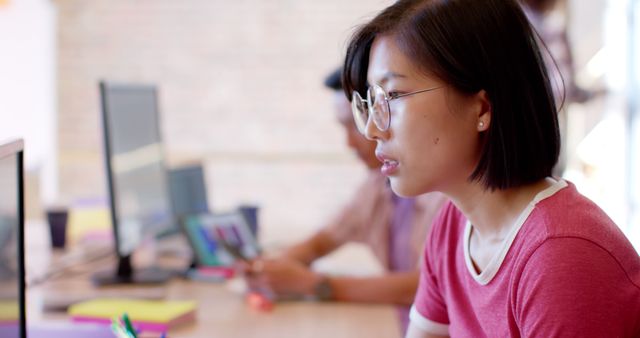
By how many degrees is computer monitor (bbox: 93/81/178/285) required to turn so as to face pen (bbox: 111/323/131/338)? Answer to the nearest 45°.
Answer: approximately 45° to its right

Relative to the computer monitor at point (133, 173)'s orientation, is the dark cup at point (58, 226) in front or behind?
behind

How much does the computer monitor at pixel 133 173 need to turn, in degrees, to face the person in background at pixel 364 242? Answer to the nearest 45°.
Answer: approximately 45° to its left

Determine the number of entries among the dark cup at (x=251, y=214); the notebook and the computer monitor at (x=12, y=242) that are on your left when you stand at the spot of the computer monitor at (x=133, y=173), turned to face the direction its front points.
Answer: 1

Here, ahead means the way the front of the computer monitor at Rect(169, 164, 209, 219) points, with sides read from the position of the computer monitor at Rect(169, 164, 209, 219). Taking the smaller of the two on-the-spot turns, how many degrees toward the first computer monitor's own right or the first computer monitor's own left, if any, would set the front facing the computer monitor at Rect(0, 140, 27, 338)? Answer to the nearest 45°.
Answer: approximately 45° to the first computer monitor's own right

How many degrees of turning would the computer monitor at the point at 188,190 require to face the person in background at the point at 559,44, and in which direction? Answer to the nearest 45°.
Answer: approximately 45° to its left

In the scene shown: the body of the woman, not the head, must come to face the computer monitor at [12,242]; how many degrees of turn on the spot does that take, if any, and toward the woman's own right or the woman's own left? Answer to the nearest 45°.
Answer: approximately 45° to the woman's own right

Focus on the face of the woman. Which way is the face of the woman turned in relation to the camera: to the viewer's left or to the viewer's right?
to the viewer's left

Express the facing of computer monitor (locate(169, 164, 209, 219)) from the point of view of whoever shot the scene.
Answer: facing the viewer and to the right of the viewer

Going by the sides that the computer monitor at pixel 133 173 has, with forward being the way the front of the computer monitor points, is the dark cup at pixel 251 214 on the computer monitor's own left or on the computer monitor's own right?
on the computer monitor's own left

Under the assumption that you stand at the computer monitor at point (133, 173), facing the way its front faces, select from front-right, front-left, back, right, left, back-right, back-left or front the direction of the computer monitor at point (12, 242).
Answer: front-right

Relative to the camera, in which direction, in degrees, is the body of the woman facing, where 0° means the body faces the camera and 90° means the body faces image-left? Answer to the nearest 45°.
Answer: approximately 45°
